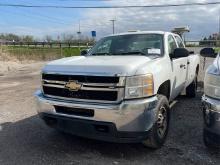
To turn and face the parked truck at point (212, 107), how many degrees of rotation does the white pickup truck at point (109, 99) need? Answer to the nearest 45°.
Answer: approximately 135° to its left

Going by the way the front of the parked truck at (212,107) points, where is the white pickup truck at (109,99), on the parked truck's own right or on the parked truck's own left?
on the parked truck's own right

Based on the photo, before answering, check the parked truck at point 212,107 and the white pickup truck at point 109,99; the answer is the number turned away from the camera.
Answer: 0

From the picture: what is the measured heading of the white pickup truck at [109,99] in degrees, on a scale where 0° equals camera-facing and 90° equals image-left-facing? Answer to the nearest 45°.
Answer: approximately 45°

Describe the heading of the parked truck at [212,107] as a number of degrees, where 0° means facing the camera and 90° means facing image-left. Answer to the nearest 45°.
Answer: approximately 0°
